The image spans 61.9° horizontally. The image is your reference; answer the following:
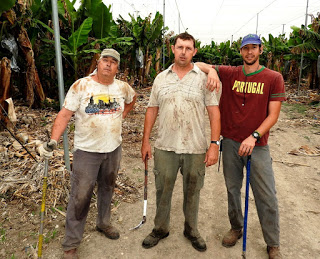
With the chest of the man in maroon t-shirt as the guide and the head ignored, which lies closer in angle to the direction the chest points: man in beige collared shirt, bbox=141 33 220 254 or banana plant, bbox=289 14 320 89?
the man in beige collared shirt

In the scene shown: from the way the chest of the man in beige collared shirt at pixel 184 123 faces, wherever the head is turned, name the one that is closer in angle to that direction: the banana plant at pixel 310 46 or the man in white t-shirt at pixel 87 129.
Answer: the man in white t-shirt

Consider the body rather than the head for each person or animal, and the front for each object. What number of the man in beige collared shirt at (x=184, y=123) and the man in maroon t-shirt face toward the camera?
2

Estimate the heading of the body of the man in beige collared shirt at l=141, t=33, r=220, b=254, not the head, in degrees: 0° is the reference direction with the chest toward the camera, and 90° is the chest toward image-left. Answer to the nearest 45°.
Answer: approximately 0°

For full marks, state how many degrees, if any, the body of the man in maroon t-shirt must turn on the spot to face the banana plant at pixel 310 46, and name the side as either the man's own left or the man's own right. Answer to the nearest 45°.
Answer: approximately 180°

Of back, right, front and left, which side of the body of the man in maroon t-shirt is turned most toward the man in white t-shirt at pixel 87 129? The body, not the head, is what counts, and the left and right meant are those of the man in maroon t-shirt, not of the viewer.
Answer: right

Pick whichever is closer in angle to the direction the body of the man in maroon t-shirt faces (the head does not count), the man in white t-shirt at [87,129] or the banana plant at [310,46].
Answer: the man in white t-shirt

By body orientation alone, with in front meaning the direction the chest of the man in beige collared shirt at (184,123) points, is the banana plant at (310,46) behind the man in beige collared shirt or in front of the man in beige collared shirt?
behind

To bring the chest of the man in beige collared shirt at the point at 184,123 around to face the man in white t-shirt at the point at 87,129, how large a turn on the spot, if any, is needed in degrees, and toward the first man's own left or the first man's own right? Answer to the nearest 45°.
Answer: approximately 90° to the first man's own right

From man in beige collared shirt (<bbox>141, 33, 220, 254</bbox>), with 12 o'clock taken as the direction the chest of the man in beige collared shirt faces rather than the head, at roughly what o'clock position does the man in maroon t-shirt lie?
The man in maroon t-shirt is roughly at 9 o'clock from the man in beige collared shirt.
